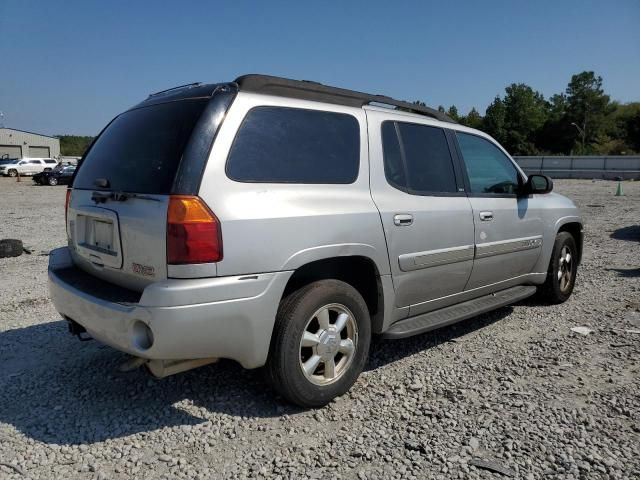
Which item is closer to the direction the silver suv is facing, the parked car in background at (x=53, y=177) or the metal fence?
the metal fence

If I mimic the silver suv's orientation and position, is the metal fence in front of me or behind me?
in front

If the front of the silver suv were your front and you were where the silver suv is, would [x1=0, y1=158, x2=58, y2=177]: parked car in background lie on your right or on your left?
on your left

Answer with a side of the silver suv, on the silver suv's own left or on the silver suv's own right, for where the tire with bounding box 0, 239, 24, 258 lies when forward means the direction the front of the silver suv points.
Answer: on the silver suv's own left

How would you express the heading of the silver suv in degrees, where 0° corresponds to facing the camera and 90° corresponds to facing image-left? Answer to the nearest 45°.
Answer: approximately 225°

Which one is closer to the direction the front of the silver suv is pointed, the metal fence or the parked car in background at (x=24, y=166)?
the metal fence

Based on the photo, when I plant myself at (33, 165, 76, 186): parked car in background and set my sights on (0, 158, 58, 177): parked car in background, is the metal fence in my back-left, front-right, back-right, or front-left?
back-right

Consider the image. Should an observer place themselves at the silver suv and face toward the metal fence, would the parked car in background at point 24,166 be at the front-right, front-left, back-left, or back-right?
front-left

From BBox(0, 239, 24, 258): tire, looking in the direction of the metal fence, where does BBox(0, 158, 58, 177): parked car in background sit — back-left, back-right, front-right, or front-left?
front-left
